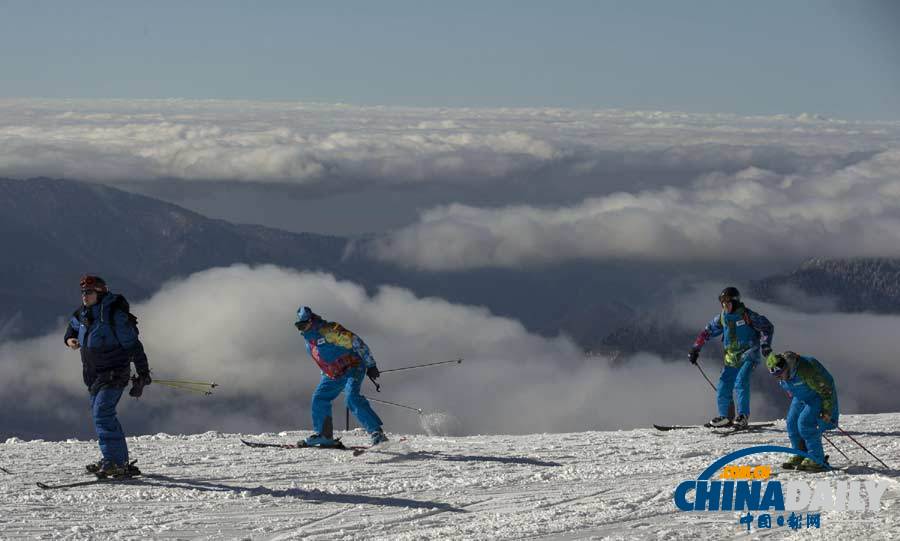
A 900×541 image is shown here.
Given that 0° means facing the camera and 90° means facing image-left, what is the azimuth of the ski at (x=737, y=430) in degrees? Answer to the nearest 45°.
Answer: approximately 90°

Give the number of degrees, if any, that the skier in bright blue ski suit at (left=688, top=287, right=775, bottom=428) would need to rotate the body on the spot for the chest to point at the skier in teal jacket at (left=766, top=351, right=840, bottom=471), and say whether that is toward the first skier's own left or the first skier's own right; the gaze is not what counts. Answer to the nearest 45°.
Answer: approximately 45° to the first skier's own left

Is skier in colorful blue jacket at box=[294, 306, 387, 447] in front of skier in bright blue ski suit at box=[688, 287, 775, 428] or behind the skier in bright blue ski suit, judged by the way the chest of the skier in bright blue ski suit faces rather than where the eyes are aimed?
in front

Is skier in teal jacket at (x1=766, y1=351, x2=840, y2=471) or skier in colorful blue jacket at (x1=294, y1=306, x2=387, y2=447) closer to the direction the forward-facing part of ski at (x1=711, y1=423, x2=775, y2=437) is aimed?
the skier in colorful blue jacket

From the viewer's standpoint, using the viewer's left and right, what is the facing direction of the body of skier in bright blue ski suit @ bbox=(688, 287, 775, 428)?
facing the viewer and to the left of the viewer

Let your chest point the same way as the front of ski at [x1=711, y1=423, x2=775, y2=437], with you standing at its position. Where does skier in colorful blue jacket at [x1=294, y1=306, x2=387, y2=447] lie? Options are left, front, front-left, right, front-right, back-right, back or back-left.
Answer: front-left

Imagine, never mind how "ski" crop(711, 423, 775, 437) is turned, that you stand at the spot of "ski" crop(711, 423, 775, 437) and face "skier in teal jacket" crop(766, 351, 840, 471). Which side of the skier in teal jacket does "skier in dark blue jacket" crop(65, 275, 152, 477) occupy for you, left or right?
right
